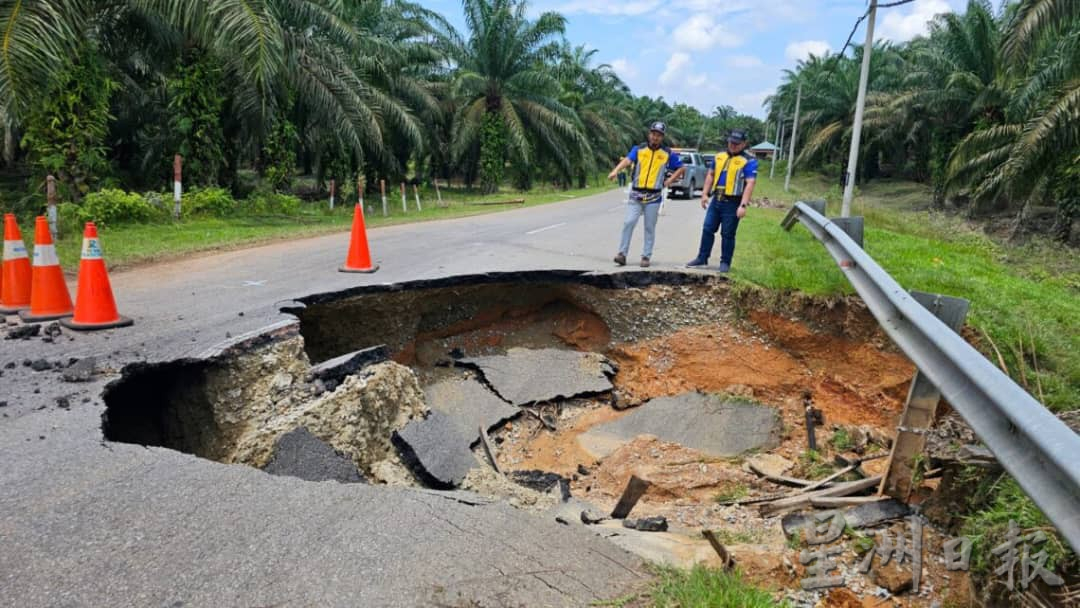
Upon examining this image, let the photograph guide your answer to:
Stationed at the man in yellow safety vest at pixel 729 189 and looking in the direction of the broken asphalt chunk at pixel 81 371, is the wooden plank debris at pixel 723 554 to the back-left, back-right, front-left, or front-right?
front-left

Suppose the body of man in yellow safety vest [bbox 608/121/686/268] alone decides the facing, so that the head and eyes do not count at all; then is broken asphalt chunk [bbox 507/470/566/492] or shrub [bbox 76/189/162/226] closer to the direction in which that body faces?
the broken asphalt chunk

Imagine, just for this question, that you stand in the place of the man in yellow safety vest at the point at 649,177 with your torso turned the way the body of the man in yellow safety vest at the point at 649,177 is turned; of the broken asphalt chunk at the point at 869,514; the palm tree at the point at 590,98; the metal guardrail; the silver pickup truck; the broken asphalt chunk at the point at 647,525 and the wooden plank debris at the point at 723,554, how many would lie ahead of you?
4

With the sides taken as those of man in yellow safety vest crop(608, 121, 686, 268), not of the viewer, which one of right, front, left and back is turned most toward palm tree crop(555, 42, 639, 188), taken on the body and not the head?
back

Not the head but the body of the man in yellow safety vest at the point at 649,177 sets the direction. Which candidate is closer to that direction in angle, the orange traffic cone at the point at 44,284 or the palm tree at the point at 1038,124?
the orange traffic cone

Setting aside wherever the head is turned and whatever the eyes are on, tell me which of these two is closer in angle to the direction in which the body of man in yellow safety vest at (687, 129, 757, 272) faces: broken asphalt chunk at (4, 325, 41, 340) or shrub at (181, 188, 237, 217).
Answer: the broken asphalt chunk

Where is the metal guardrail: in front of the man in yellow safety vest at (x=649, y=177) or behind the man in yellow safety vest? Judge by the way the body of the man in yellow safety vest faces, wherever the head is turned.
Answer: in front

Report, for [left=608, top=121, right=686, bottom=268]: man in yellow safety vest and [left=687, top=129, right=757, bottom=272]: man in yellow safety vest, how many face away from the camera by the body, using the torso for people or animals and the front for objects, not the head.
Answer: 0

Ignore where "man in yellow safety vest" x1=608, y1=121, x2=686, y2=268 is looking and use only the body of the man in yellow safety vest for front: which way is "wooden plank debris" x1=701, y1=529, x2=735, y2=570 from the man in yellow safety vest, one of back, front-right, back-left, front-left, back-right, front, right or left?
front

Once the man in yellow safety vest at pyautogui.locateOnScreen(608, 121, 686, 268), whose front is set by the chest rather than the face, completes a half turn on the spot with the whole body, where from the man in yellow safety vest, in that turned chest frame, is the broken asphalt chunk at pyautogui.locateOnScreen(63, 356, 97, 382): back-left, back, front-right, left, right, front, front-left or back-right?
back-left

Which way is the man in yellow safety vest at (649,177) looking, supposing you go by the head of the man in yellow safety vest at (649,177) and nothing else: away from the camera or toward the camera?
toward the camera

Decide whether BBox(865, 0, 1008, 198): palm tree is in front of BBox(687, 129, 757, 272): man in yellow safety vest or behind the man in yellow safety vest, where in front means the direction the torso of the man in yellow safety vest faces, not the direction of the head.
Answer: behind

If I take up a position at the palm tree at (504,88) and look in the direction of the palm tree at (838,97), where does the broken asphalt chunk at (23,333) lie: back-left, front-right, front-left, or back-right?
back-right

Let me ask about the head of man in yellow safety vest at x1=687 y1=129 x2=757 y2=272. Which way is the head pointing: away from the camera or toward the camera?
toward the camera

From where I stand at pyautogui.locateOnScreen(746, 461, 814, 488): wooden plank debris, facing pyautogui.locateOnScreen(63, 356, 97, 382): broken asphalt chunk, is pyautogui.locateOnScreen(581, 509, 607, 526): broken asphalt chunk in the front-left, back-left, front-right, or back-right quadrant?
front-left

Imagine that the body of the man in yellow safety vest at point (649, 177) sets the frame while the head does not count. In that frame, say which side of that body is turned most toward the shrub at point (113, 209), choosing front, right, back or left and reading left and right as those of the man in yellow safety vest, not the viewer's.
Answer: right

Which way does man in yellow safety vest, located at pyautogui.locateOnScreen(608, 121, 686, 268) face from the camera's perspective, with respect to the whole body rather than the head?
toward the camera

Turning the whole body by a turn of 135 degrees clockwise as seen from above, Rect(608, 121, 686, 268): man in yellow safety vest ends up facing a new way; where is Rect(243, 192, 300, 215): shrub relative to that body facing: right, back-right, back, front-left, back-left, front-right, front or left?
front
